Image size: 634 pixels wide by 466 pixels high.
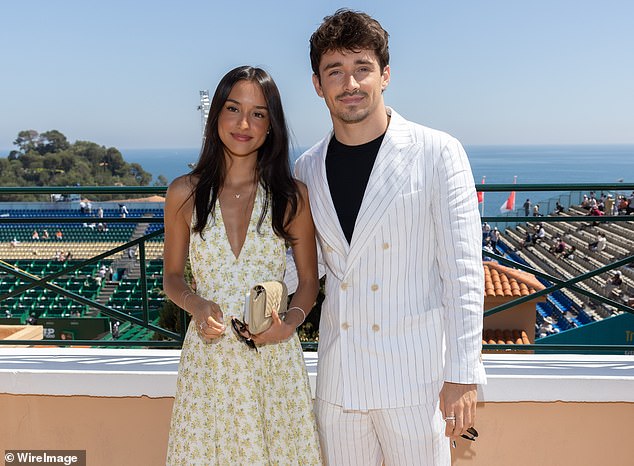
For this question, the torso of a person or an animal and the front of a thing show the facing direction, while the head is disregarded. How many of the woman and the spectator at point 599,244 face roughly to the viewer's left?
1

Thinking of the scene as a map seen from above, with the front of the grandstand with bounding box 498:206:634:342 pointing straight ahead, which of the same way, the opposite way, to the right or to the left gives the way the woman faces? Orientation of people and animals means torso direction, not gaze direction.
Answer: to the left

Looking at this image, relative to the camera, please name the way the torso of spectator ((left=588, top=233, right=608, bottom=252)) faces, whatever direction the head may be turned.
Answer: to the viewer's left

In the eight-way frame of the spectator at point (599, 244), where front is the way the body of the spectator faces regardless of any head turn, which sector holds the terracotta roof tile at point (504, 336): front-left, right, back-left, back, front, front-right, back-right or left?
left

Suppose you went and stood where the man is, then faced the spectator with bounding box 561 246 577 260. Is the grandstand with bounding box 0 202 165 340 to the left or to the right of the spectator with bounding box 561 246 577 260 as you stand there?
left

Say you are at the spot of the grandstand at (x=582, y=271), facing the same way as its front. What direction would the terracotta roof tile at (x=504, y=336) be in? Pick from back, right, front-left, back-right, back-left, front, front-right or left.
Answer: front-left

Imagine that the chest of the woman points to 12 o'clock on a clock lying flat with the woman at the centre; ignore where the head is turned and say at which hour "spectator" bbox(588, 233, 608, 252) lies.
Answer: The spectator is roughly at 7 o'clock from the woman.

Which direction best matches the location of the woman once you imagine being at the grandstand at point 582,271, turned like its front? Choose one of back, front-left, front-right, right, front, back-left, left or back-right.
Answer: front-left

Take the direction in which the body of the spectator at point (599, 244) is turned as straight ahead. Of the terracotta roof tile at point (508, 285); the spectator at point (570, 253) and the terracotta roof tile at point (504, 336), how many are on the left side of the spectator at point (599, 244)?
2
